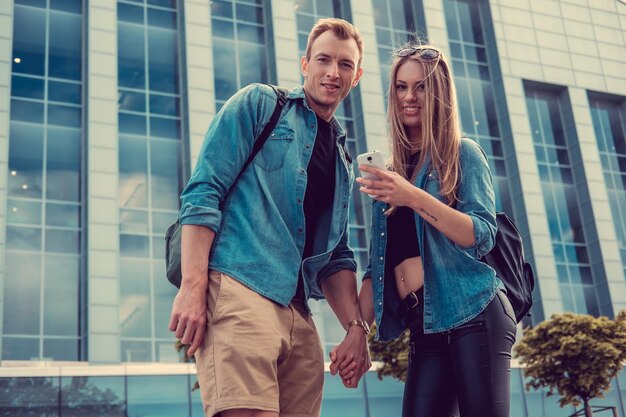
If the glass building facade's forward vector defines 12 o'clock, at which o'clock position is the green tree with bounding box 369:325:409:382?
The green tree is roughly at 12 o'clock from the glass building facade.

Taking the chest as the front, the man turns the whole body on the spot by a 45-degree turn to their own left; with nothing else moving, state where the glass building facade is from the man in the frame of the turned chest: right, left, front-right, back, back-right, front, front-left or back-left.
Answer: left

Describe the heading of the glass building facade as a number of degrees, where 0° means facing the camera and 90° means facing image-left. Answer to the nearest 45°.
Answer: approximately 315°

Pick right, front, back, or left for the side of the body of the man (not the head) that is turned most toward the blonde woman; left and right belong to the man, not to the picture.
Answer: left

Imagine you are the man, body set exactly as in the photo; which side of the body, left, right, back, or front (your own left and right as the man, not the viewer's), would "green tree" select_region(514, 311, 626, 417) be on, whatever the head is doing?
left

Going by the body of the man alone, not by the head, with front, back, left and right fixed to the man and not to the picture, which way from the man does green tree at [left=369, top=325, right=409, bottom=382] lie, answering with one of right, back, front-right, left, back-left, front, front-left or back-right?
back-left

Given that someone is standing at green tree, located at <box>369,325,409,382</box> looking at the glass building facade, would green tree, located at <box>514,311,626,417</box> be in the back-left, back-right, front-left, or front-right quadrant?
back-right
